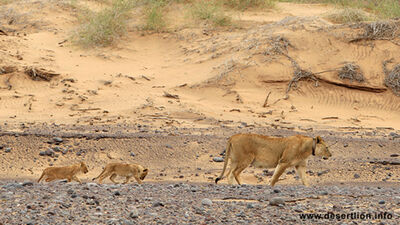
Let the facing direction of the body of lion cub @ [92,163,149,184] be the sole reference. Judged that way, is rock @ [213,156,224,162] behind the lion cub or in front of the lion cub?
in front

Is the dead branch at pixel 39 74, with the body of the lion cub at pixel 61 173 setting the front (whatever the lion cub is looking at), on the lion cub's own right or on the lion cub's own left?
on the lion cub's own left

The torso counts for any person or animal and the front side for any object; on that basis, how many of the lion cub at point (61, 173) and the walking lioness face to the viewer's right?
2

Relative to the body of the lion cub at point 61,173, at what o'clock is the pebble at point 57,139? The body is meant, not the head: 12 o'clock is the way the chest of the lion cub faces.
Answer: The pebble is roughly at 9 o'clock from the lion cub.

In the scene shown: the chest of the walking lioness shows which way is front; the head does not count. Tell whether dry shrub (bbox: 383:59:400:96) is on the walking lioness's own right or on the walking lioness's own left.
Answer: on the walking lioness's own left

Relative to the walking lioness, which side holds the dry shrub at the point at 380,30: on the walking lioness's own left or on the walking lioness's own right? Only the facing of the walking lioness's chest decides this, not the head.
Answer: on the walking lioness's own left

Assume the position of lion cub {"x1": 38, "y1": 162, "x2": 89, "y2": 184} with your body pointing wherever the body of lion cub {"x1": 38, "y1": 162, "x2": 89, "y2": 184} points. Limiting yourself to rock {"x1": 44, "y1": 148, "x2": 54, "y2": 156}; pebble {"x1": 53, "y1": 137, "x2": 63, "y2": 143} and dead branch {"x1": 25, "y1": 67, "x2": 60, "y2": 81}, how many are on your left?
3

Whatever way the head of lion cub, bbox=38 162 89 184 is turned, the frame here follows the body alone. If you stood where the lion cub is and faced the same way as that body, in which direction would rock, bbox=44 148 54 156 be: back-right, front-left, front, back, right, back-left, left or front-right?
left

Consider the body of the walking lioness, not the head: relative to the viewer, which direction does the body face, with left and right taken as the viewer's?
facing to the right of the viewer

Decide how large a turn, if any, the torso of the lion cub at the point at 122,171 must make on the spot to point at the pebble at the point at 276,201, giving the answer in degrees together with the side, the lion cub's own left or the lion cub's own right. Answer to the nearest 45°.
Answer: approximately 45° to the lion cub's own right

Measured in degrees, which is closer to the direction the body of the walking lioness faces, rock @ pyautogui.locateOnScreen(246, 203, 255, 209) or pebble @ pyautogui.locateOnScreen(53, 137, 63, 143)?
the rock

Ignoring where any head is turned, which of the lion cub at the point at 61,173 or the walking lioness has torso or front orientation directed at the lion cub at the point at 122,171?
the lion cub at the point at 61,173

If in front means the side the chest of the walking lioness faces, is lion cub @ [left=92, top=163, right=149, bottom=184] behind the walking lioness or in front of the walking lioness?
behind

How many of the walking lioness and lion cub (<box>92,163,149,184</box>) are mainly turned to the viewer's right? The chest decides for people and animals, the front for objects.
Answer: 2

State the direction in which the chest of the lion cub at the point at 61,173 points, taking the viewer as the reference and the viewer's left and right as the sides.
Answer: facing to the right of the viewer

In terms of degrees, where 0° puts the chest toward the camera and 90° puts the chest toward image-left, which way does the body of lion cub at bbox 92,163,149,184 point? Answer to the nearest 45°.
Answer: approximately 270°
